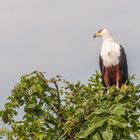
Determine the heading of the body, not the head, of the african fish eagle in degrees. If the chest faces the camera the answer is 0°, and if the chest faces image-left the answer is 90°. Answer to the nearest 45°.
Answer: approximately 45°
